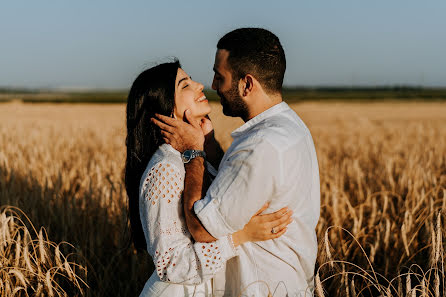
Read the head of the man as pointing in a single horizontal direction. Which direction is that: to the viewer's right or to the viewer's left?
to the viewer's left

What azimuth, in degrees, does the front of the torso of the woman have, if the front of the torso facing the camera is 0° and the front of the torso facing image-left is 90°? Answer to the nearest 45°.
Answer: approximately 270°
